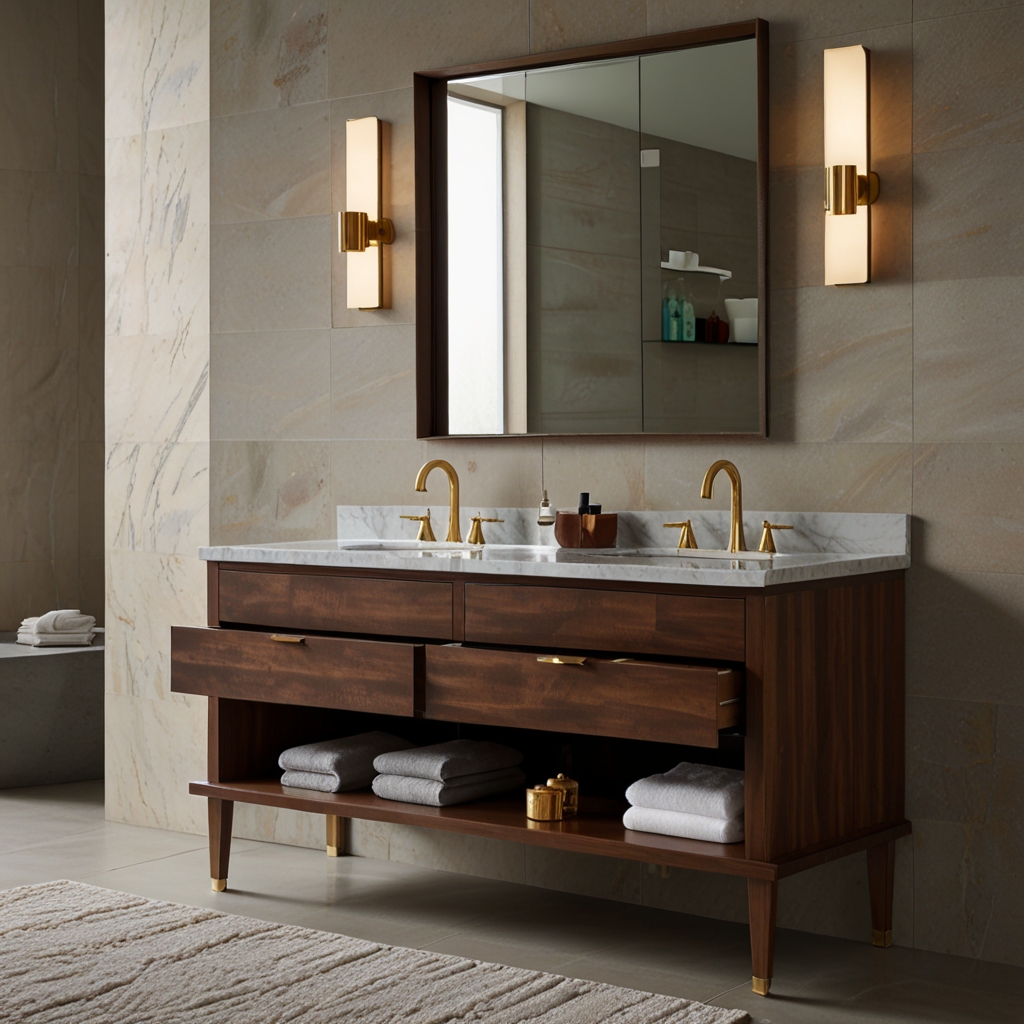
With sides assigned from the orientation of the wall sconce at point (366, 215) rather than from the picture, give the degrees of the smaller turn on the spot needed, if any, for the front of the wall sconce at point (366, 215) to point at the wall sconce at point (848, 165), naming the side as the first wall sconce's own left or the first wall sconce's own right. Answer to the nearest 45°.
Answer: approximately 90° to the first wall sconce's own left

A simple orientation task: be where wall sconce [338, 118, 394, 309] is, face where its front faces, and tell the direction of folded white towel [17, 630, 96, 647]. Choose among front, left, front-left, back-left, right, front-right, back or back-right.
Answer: right

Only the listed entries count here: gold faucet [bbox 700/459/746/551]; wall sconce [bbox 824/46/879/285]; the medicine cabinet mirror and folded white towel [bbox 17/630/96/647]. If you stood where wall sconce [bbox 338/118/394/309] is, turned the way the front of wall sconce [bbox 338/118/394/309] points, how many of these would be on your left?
3

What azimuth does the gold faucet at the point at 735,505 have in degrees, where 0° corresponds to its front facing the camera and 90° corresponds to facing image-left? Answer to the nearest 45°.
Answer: approximately 45°
